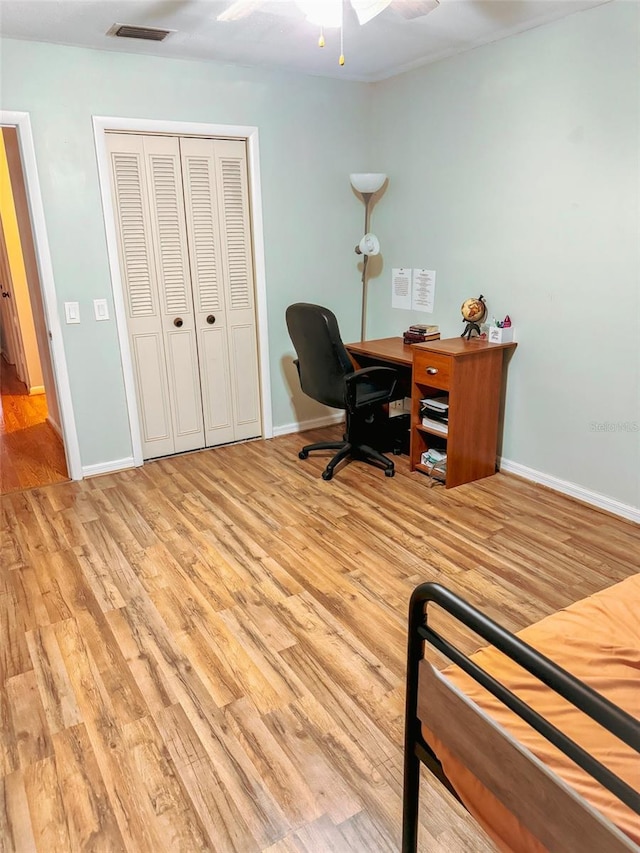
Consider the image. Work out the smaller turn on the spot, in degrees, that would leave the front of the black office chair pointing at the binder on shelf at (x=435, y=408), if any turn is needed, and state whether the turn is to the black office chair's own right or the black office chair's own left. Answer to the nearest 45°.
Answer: approximately 45° to the black office chair's own right

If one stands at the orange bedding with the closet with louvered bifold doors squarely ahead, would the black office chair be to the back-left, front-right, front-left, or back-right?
front-right

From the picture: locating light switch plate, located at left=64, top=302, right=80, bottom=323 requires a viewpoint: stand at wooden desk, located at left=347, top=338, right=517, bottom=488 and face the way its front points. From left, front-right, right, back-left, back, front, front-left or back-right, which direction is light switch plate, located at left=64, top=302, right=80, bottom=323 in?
front-right

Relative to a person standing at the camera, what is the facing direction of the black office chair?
facing away from the viewer and to the right of the viewer

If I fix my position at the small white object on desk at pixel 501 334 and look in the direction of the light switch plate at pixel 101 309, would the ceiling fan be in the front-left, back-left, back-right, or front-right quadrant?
front-left

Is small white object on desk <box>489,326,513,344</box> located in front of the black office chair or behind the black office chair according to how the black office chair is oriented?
in front

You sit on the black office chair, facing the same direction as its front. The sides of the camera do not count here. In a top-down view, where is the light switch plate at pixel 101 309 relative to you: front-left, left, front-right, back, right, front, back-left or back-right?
back-left

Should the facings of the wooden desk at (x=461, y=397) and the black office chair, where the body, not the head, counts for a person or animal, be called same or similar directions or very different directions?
very different directions

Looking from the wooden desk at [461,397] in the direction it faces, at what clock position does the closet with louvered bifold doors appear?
The closet with louvered bifold doors is roughly at 2 o'clock from the wooden desk.

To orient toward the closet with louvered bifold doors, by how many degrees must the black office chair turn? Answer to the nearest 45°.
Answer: approximately 90° to its left

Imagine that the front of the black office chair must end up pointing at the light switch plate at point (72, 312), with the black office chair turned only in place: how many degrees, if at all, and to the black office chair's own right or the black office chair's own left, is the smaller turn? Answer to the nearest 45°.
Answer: approximately 135° to the black office chair's own left

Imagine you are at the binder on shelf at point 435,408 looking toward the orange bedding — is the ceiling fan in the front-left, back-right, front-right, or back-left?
front-right
